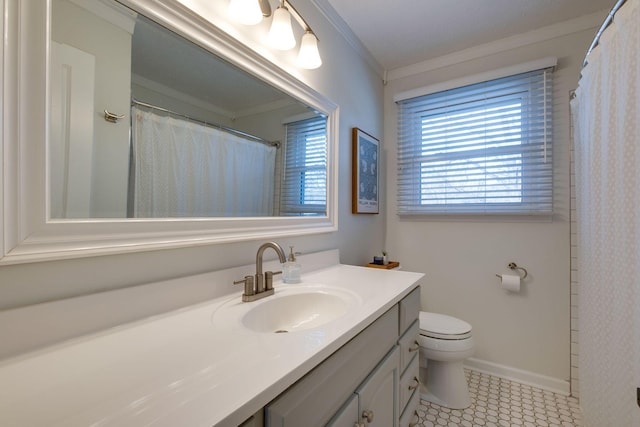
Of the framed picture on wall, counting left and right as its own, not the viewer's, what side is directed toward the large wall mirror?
right

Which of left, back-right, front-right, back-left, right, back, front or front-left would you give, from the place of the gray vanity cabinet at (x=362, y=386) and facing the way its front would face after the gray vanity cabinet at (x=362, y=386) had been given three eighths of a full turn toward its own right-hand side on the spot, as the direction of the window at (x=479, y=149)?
back-right

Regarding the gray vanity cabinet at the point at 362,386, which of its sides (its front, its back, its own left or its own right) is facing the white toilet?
left

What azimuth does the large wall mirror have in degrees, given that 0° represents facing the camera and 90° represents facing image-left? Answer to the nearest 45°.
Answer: approximately 315°

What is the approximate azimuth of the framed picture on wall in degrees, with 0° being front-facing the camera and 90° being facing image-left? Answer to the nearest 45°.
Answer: approximately 315°

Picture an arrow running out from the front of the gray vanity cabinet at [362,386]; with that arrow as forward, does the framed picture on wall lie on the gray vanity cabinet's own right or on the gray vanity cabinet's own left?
on the gray vanity cabinet's own left

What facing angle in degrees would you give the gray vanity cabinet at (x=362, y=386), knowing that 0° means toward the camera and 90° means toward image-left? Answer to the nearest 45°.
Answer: approximately 315°
